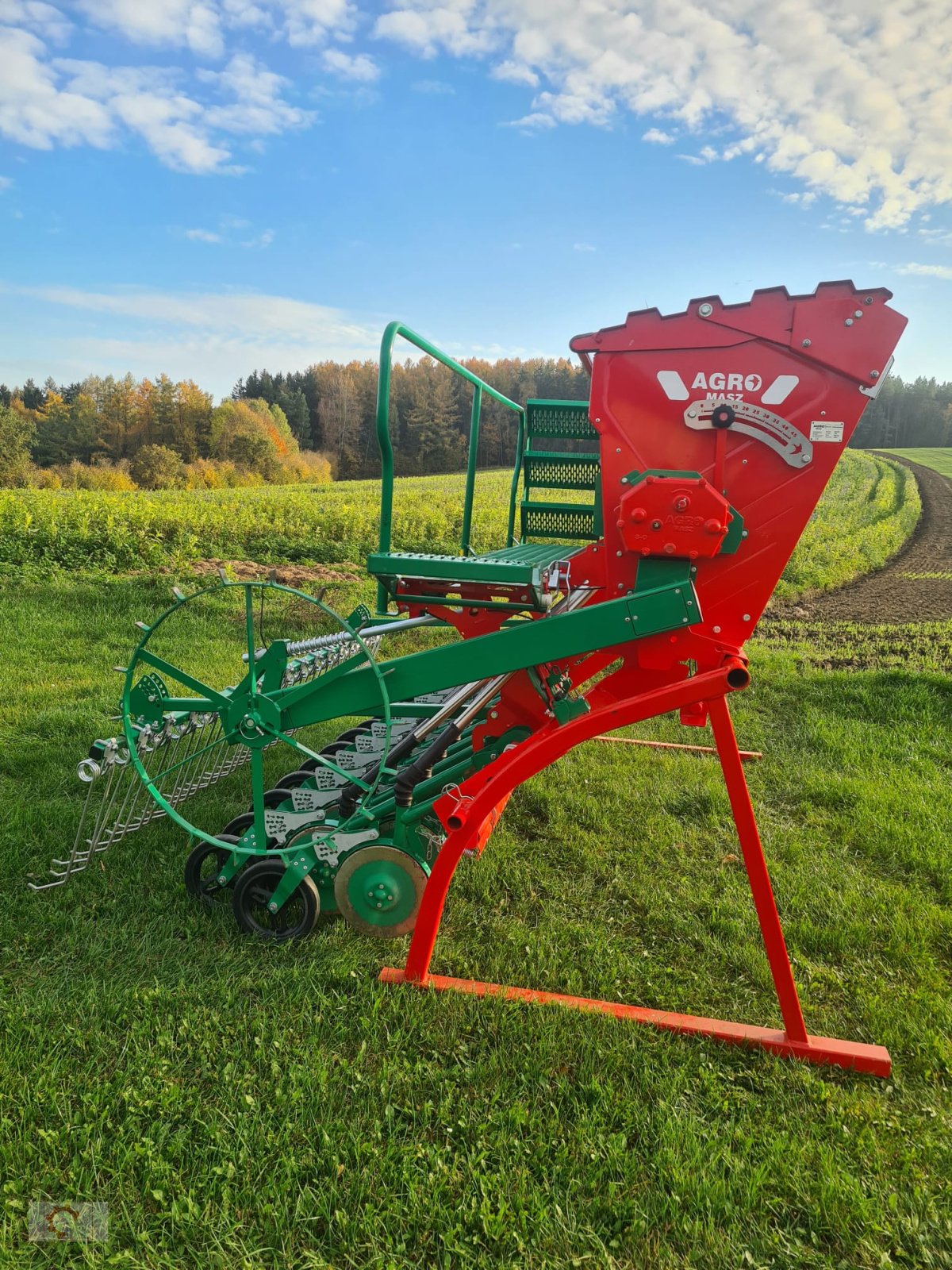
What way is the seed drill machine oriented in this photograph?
to the viewer's right
